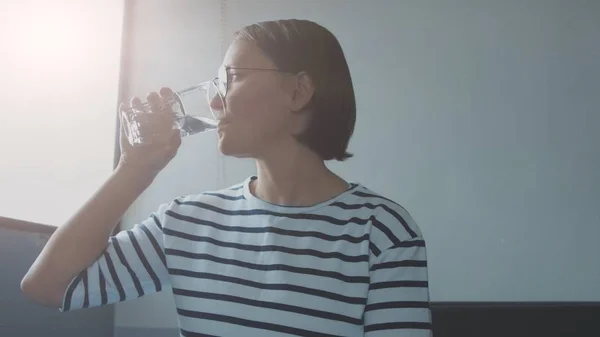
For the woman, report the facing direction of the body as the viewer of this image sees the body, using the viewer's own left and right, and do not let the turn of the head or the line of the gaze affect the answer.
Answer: facing the viewer and to the left of the viewer

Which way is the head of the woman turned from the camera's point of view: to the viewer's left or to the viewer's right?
to the viewer's left
